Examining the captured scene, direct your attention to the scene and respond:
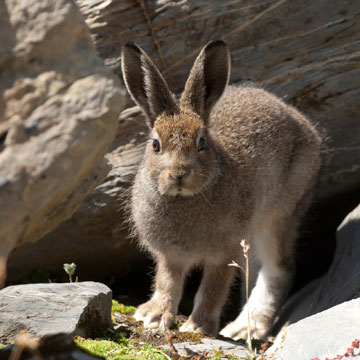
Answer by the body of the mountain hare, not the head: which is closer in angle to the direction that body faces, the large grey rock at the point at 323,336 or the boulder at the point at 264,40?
the large grey rock

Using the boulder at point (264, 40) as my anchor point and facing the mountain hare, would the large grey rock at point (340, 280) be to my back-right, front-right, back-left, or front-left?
front-left

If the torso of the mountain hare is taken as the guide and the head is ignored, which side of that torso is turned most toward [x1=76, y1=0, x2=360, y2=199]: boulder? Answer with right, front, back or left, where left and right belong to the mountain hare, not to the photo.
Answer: back

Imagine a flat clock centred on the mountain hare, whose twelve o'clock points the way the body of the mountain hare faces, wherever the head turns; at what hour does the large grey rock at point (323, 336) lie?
The large grey rock is roughly at 10 o'clock from the mountain hare.

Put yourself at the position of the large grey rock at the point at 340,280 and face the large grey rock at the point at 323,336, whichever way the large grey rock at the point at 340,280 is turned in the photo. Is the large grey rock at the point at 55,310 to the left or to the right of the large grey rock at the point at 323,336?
right

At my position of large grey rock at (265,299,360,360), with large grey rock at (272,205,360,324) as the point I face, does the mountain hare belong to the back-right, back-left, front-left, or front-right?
front-left

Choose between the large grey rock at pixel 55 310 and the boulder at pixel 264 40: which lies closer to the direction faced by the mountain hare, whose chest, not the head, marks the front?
the large grey rock

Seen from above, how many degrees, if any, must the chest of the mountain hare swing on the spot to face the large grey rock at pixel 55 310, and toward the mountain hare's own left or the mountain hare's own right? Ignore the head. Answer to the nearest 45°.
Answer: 0° — it already faces it

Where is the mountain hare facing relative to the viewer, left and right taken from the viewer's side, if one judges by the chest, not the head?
facing the viewer and to the left of the viewer
